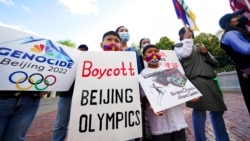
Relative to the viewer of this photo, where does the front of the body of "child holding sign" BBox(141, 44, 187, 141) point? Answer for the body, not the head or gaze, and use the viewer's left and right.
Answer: facing the viewer

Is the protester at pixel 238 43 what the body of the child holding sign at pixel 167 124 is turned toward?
no

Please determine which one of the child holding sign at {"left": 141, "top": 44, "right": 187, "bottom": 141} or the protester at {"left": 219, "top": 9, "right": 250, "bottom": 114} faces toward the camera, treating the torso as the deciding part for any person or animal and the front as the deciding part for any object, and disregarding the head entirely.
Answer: the child holding sign

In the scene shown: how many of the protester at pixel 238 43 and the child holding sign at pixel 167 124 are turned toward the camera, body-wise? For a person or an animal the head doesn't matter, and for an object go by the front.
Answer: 1

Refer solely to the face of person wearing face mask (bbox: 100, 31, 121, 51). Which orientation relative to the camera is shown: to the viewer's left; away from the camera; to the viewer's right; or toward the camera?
toward the camera

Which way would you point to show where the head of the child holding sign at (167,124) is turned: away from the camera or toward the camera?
toward the camera

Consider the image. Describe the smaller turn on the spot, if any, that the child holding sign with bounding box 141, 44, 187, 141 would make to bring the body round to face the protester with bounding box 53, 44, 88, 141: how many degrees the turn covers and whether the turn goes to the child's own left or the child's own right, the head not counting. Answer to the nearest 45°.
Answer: approximately 90° to the child's own right
